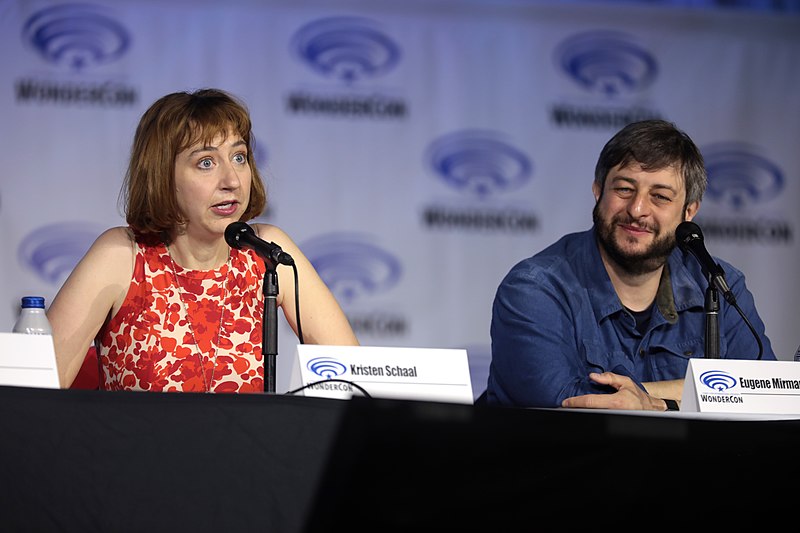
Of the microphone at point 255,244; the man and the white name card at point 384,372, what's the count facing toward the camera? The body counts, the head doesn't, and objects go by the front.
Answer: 2

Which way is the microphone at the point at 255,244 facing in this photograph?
to the viewer's left

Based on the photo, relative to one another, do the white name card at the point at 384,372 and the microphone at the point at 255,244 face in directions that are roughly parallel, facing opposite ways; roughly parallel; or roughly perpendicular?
roughly perpendicular

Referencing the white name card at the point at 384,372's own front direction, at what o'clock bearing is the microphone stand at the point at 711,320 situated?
The microphone stand is roughly at 8 o'clock from the white name card.

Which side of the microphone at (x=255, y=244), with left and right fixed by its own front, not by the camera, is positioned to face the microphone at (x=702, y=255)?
back

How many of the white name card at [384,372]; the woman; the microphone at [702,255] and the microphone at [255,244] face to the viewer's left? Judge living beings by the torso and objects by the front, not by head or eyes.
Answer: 2

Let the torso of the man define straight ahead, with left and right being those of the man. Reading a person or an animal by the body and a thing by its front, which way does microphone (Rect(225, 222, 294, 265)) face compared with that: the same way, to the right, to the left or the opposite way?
to the right

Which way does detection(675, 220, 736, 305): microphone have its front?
to the viewer's left
